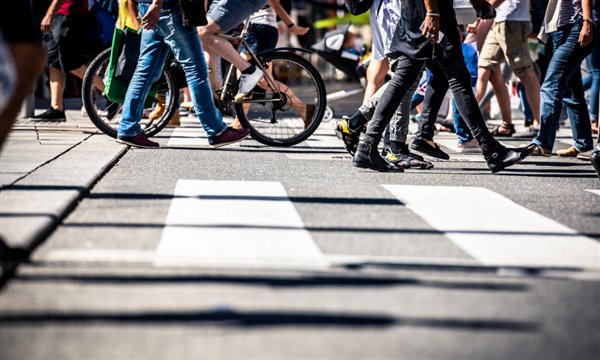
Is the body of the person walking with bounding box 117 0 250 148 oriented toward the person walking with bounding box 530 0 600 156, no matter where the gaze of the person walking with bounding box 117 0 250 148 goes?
yes

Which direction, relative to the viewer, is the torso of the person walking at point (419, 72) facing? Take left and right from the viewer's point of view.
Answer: facing to the right of the viewer

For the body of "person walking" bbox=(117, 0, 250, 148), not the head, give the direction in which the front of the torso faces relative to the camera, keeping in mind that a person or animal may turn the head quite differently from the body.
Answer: to the viewer's right

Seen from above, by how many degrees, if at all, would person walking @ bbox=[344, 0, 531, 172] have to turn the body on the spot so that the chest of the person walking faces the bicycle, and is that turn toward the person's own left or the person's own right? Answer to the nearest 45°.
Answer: approximately 135° to the person's own left
